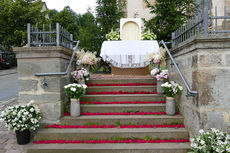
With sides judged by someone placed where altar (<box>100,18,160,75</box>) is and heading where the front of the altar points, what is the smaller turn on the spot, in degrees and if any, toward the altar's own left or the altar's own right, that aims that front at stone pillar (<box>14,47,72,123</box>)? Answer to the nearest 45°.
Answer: approximately 45° to the altar's own right

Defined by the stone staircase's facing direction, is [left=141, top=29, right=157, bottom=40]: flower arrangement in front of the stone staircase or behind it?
behind

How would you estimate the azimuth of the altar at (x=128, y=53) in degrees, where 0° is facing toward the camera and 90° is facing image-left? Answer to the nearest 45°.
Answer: approximately 0°

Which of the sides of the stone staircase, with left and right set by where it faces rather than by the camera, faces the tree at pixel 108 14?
back

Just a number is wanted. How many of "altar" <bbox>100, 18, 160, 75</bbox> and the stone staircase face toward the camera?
2

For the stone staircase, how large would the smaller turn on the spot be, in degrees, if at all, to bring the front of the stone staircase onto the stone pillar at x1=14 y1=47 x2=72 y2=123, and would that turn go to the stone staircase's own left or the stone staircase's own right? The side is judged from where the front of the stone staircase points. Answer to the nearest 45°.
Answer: approximately 90° to the stone staircase's own right

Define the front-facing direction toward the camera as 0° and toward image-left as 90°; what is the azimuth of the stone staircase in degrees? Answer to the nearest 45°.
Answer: approximately 0°

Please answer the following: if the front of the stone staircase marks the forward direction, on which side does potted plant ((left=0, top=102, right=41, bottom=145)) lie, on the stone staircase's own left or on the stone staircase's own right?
on the stone staircase's own right

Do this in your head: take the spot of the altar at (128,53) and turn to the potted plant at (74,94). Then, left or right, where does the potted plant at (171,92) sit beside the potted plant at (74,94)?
left

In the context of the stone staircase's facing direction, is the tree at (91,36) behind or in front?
behind
